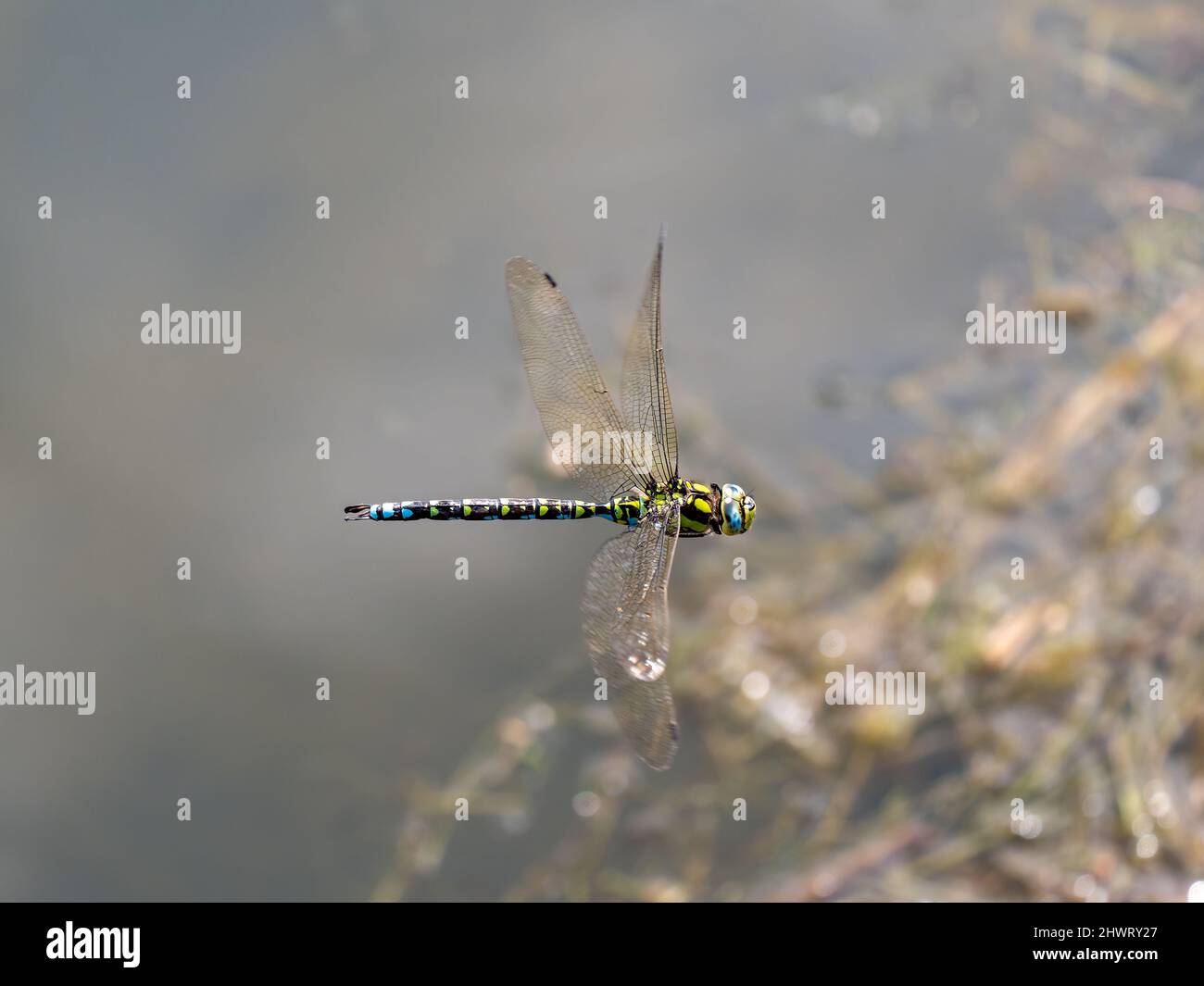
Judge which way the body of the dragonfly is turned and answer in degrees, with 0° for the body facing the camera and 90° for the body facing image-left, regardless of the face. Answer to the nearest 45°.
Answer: approximately 270°
